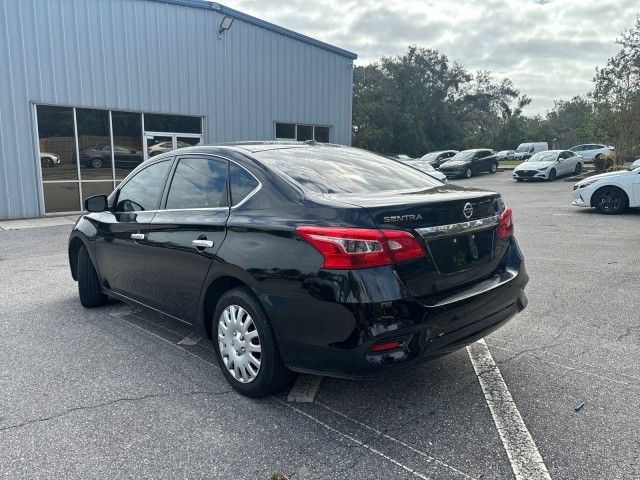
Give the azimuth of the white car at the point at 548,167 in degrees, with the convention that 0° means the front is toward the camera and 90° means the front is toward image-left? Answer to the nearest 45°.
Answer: approximately 45°

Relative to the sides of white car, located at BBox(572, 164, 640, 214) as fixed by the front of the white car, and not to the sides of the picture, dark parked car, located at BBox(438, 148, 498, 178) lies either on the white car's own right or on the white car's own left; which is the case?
on the white car's own right

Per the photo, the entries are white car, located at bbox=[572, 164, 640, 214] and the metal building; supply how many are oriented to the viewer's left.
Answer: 1

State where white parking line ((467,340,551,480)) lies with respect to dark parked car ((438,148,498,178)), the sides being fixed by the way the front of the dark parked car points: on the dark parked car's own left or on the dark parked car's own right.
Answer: on the dark parked car's own left

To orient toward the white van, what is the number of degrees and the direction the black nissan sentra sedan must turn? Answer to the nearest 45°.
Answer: approximately 90° to its right

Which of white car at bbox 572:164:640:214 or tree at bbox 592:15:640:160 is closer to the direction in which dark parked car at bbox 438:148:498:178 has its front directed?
the white car

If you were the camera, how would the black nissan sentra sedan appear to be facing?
facing away from the viewer and to the left of the viewer

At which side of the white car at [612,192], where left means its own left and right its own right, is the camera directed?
left
